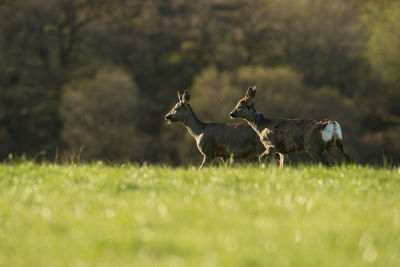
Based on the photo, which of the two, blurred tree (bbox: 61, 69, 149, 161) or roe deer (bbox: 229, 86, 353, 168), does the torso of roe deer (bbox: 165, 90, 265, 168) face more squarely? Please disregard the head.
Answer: the blurred tree

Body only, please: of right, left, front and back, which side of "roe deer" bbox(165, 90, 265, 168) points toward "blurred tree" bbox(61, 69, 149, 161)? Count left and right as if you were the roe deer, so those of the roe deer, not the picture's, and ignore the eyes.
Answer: right

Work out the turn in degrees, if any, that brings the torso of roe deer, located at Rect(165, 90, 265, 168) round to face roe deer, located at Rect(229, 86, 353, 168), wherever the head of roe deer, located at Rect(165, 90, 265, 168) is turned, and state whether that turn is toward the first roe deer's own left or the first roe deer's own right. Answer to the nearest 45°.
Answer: approximately 135° to the first roe deer's own left

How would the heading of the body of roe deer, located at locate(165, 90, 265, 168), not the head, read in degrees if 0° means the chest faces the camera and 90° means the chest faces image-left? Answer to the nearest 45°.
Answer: approximately 90°

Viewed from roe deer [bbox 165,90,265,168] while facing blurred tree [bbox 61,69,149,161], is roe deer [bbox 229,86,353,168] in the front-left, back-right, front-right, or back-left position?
back-right
